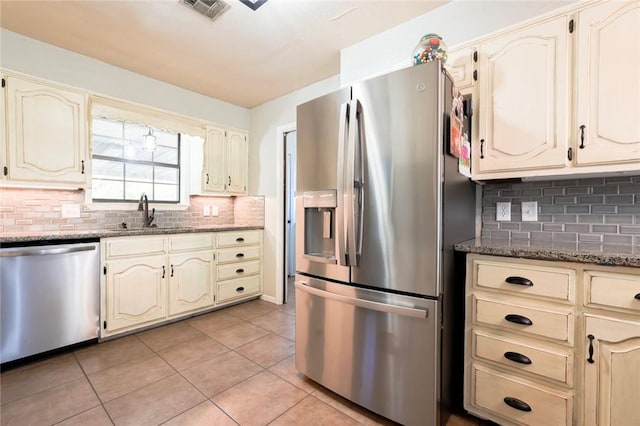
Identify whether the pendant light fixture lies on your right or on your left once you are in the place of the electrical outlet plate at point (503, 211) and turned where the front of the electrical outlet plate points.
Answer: on your right

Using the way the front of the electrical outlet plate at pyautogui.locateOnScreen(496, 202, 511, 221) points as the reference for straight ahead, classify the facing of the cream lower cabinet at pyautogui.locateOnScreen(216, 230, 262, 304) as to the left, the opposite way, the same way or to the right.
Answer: to the left

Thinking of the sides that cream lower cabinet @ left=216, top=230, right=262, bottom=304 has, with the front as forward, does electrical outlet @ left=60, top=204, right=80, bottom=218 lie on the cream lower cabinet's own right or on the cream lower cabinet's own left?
on the cream lower cabinet's own right

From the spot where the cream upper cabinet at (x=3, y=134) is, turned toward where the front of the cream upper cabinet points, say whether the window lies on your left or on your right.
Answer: on your left

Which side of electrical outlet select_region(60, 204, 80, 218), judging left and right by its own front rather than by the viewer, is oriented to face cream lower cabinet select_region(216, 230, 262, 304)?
left

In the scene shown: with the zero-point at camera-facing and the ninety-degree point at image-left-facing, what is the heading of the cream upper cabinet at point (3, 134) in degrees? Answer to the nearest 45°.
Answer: approximately 0°
